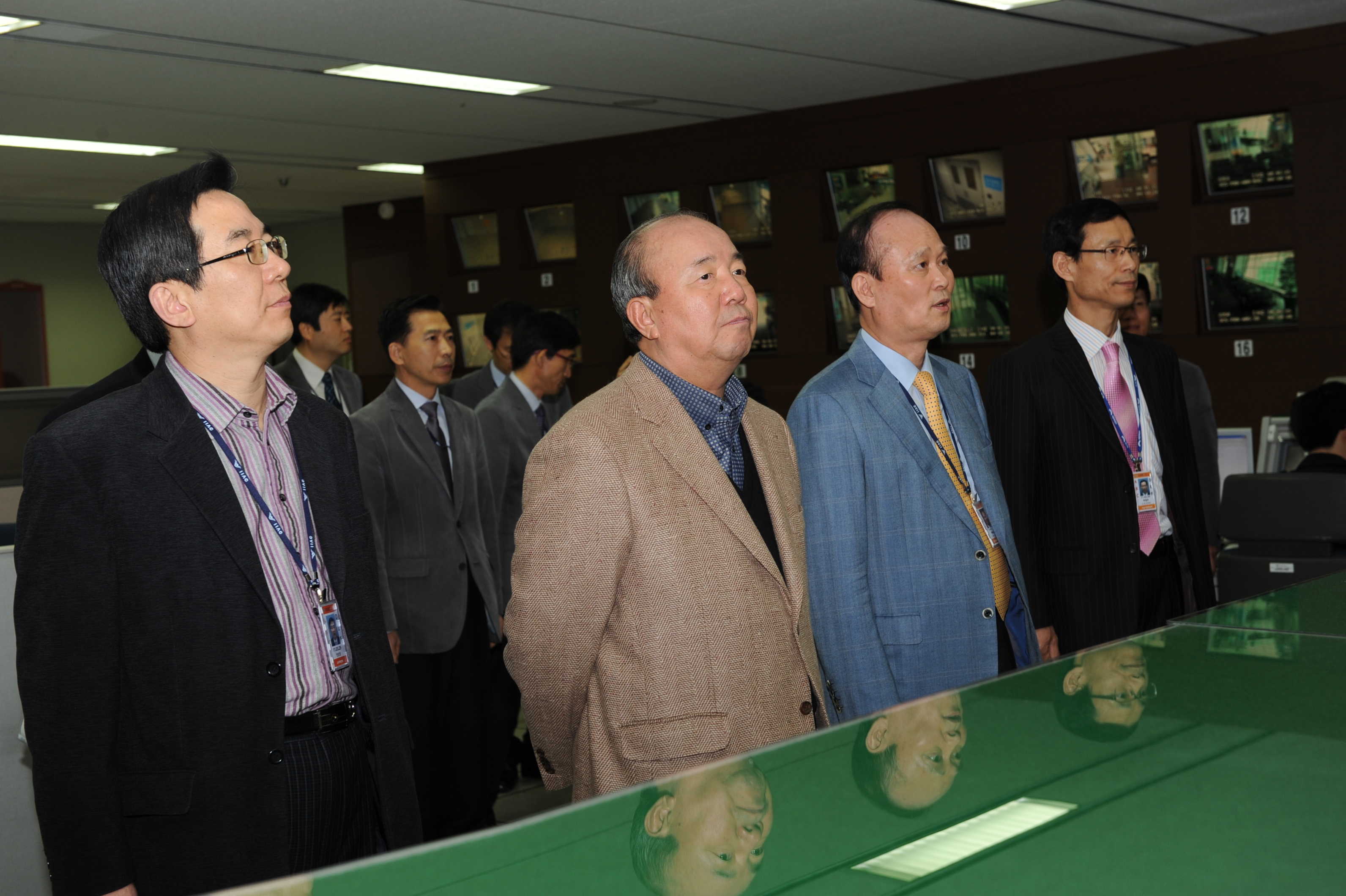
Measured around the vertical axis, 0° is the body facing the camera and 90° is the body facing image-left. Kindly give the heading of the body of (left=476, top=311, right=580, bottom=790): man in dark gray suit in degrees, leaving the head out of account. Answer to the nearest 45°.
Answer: approximately 315°

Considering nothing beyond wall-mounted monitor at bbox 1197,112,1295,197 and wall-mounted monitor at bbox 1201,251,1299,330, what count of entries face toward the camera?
2

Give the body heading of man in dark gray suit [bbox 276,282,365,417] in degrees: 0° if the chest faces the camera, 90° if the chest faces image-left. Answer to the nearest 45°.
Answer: approximately 315°

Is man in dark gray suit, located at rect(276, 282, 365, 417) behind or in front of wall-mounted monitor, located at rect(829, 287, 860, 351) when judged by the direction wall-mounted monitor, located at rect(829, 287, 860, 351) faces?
in front

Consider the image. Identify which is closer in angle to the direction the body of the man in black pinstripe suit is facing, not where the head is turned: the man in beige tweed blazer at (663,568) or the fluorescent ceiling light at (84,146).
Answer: the man in beige tweed blazer

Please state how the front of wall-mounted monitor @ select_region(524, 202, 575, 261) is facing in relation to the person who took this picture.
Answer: facing the viewer and to the left of the viewer

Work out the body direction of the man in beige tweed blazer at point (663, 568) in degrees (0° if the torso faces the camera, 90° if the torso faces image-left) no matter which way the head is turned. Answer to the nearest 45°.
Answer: approximately 315°

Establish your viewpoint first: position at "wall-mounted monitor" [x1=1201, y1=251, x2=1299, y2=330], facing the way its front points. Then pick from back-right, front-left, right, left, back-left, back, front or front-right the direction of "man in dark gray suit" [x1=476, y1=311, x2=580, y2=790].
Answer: front-right

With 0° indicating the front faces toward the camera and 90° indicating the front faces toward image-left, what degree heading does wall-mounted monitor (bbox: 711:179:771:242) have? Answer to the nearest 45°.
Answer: approximately 45°
